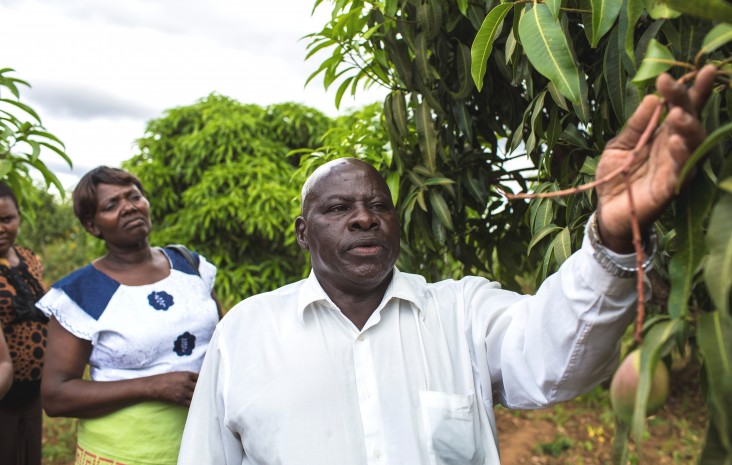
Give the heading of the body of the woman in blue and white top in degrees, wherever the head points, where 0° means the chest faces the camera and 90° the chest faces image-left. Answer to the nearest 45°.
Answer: approximately 315°

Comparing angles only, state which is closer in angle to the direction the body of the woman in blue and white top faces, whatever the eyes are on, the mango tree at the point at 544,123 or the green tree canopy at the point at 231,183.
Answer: the mango tree

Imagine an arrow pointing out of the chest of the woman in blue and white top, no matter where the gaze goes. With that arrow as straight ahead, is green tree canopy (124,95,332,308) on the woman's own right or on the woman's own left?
on the woman's own left

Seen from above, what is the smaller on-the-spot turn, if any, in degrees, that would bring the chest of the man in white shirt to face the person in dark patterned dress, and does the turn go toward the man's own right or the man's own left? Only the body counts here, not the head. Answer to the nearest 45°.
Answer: approximately 135° to the man's own right

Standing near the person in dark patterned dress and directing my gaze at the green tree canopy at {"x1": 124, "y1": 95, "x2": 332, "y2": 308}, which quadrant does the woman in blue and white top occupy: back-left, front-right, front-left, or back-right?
back-right
